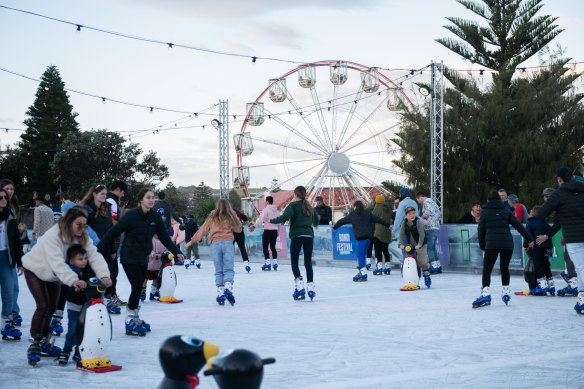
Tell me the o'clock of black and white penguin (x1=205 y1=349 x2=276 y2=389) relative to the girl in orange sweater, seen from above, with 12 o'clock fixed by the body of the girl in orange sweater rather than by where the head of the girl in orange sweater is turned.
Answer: The black and white penguin is roughly at 6 o'clock from the girl in orange sweater.

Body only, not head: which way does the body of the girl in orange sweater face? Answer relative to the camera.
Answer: away from the camera

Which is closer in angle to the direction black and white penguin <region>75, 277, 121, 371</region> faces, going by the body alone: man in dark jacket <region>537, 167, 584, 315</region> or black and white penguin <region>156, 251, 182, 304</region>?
the man in dark jacket

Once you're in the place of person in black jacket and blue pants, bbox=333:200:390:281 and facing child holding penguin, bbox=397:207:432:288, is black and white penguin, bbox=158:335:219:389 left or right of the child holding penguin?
right

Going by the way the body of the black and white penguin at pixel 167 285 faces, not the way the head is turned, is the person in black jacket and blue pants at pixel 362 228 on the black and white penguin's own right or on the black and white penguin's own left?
on the black and white penguin's own left

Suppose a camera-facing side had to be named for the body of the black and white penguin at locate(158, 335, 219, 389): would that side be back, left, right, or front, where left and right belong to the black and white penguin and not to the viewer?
right

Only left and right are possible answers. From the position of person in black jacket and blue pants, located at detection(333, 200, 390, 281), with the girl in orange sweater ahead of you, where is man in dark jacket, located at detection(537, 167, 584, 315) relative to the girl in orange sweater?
left

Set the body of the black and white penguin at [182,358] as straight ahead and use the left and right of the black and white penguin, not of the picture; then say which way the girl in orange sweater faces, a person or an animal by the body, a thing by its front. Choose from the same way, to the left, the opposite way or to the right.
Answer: to the left
